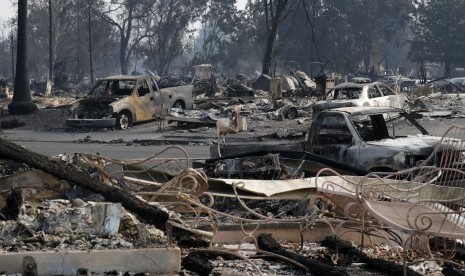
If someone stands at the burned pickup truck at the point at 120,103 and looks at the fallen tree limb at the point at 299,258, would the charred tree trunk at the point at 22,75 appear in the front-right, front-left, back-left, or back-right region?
back-right

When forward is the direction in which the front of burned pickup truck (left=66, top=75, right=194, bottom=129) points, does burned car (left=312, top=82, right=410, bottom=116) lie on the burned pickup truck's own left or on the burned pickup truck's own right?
on the burned pickup truck's own left

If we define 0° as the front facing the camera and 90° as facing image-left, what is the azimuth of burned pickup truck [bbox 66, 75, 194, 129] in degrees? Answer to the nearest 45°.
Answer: approximately 45°

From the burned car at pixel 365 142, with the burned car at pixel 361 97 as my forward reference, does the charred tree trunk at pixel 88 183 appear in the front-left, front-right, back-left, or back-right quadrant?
back-left

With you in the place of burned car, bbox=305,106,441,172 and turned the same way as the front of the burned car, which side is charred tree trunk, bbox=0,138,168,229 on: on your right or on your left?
on your right

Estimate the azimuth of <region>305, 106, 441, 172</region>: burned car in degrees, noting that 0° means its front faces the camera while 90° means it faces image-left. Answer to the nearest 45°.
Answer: approximately 315°
